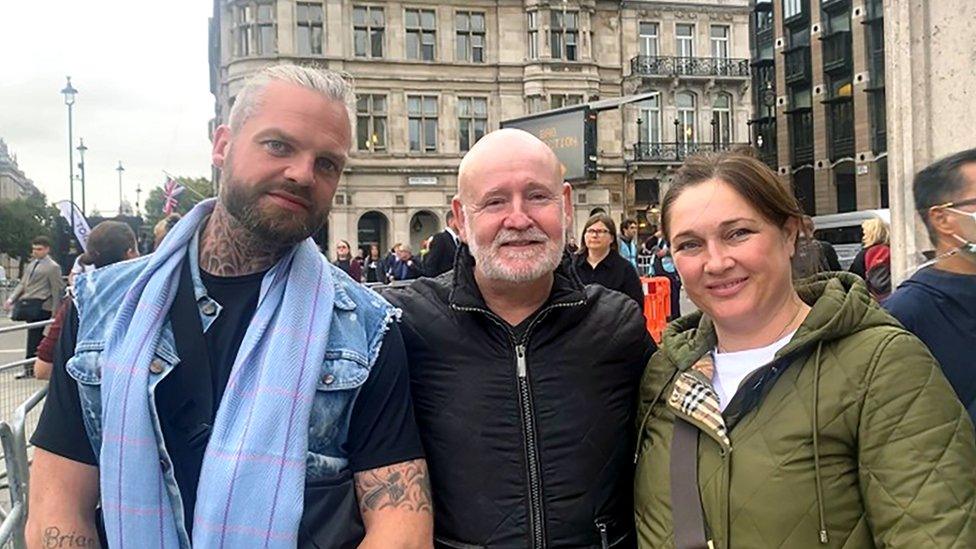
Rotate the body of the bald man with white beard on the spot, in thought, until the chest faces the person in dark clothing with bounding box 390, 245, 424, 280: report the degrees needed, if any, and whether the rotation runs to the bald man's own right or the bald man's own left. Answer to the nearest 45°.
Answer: approximately 180°

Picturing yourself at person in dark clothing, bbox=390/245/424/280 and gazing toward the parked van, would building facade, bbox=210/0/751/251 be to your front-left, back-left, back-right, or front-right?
front-left

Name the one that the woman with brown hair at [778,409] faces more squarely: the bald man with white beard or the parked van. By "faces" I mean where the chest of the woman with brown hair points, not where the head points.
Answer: the bald man with white beard

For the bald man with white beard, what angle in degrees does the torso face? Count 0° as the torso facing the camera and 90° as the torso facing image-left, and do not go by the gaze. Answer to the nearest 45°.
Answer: approximately 0°

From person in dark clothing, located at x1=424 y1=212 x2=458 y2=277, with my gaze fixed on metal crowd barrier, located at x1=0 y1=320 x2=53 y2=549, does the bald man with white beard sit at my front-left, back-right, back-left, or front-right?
front-left

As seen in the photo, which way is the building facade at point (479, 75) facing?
toward the camera

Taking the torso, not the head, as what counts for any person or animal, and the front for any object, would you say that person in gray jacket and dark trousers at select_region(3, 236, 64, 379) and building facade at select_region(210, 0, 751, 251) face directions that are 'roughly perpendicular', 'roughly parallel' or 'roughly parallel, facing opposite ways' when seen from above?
roughly parallel

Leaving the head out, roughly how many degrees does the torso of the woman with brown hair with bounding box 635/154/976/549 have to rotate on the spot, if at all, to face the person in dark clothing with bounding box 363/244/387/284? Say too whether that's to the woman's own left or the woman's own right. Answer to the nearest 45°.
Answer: approximately 90° to the woman's own right

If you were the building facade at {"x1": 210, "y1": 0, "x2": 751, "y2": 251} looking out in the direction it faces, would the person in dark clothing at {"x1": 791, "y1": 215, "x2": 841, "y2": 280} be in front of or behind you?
in front

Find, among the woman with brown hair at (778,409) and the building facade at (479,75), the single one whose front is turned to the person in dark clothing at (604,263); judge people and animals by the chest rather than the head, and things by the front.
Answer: the building facade

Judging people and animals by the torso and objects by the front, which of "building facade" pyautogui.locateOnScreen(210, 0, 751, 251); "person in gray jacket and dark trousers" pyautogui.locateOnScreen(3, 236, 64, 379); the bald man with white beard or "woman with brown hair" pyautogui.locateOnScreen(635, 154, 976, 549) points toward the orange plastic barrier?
the building facade

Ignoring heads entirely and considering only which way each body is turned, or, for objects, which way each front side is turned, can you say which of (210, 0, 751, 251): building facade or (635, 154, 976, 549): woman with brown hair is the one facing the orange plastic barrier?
the building facade

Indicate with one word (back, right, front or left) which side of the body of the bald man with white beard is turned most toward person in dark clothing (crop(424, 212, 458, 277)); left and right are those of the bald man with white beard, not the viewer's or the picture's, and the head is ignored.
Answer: back

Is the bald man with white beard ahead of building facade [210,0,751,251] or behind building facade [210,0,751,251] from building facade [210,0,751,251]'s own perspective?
ahead

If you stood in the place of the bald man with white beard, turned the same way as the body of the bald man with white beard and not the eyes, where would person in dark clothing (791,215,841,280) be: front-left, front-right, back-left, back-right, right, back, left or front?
left

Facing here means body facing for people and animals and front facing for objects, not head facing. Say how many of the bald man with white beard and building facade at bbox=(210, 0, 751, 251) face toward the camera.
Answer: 2

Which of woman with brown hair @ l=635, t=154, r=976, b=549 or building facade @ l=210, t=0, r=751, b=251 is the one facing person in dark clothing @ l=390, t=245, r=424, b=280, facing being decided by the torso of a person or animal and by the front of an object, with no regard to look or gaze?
the building facade

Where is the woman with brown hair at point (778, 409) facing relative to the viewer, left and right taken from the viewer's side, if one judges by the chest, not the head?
facing the viewer and to the left of the viewer
